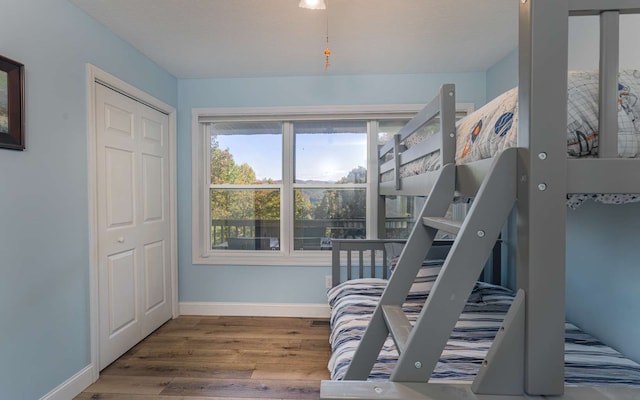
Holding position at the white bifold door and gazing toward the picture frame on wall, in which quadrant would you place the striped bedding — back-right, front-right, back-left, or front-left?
front-left

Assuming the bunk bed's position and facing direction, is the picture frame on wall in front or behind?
in front

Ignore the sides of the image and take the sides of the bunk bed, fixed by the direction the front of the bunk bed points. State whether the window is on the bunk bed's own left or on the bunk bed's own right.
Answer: on the bunk bed's own right

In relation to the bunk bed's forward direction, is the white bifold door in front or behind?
in front
